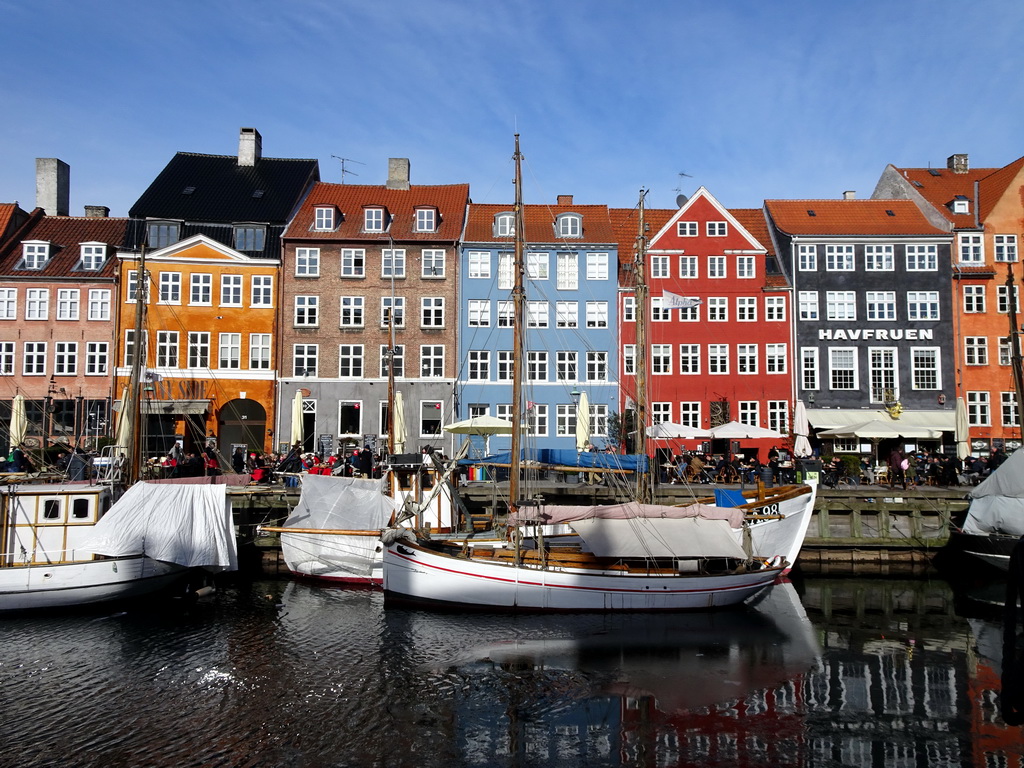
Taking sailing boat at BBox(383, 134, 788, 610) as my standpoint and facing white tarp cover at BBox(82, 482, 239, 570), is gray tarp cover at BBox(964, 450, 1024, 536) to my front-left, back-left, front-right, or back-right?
back-right

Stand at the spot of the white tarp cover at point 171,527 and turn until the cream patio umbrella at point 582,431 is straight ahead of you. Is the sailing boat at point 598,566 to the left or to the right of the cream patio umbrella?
right

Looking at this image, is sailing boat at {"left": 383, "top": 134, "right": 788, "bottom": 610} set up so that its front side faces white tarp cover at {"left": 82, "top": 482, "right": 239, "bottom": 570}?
yes

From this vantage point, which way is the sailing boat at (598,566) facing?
to the viewer's left

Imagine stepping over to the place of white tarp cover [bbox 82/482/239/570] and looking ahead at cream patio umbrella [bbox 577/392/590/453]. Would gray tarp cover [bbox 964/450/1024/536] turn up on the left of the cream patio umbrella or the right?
right

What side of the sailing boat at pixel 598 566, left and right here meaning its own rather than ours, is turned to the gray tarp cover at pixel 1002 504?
back

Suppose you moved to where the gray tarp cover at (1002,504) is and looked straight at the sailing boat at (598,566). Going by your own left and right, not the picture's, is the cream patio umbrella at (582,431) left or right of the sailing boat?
right

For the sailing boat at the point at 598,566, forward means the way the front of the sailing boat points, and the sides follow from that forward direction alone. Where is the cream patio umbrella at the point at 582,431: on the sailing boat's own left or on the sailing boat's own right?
on the sailing boat's own right

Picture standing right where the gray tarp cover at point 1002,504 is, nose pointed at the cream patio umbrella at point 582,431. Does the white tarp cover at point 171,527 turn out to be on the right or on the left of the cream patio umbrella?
left
